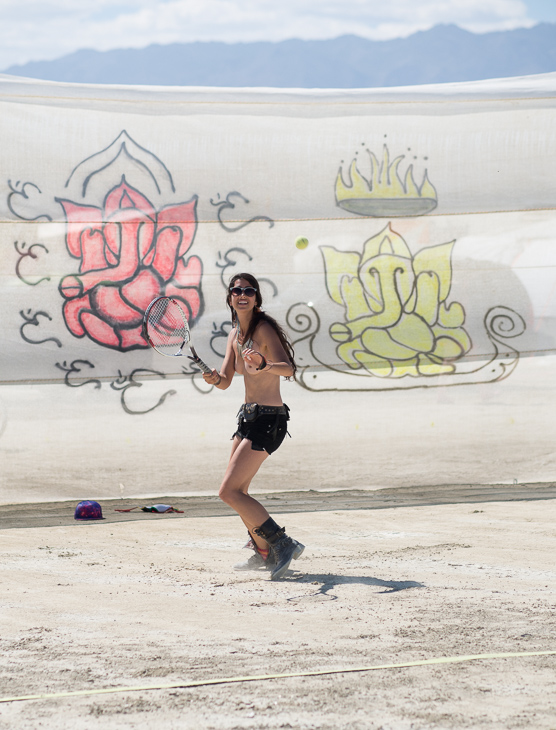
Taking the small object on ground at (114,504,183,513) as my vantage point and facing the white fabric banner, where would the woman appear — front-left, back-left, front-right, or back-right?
back-right

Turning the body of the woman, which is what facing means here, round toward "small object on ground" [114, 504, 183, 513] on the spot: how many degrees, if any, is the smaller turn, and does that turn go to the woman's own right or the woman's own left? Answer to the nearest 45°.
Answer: approximately 135° to the woman's own right

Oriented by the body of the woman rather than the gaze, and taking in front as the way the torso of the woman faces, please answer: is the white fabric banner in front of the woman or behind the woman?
behind

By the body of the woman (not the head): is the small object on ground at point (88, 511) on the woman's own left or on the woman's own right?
on the woman's own right

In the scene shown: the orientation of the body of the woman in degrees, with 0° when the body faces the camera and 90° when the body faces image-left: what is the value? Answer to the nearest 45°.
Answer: approximately 45°
